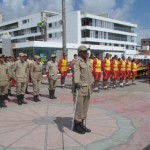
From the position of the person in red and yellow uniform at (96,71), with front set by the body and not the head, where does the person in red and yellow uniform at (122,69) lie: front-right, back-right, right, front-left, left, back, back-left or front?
left

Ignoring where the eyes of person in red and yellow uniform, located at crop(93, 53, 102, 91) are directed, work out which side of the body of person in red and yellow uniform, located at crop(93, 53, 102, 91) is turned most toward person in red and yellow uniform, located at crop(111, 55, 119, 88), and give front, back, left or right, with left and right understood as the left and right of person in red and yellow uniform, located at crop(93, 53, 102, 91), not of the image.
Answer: left

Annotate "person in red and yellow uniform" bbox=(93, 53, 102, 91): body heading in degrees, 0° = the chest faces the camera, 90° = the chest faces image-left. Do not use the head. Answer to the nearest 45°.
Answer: approximately 315°
